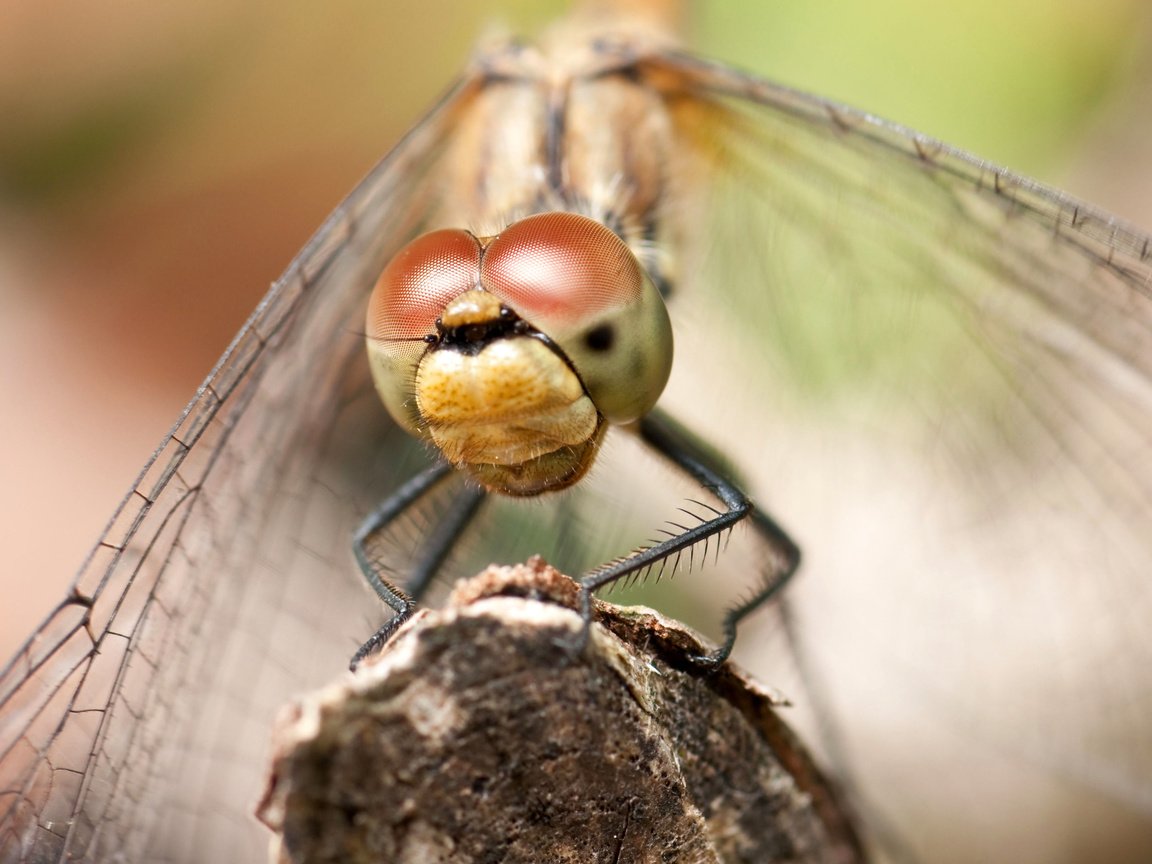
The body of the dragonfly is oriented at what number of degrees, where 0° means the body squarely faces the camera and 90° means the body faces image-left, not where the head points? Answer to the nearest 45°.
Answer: approximately 0°
